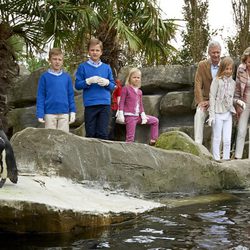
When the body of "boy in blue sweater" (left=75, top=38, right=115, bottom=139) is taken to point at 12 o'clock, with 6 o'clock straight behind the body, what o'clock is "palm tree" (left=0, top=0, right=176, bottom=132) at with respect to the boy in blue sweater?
The palm tree is roughly at 6 o'clock from the boy in blue sweater.

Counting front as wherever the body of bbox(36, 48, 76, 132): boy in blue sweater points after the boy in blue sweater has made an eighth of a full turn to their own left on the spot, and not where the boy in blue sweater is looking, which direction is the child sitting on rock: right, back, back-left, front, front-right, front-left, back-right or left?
left

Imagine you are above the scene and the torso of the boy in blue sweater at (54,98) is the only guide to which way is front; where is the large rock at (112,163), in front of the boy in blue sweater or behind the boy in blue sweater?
in front

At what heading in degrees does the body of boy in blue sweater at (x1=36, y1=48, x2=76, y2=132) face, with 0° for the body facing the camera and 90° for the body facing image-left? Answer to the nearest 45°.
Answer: approximately 0°

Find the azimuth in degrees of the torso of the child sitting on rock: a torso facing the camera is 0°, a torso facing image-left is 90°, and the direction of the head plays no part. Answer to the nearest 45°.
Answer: approximately 315°

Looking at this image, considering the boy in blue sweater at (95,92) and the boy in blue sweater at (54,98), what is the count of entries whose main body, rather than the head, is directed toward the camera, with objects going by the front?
2
